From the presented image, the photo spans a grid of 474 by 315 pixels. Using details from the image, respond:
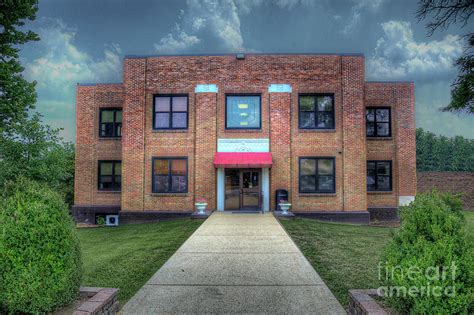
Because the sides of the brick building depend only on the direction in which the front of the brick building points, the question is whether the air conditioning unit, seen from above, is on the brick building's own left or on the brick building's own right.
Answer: on the brick building's own right

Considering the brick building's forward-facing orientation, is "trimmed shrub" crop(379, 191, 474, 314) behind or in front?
in front

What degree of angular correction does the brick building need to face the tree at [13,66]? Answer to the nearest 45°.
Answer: approximately 45° to its right

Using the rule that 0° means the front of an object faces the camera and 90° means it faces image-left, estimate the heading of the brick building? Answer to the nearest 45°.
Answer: approximately 0°
